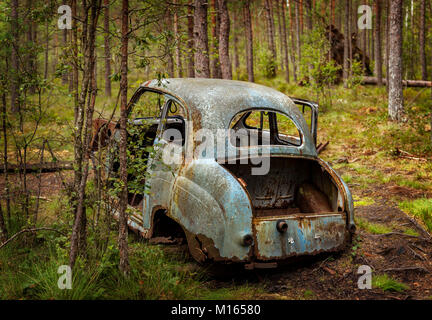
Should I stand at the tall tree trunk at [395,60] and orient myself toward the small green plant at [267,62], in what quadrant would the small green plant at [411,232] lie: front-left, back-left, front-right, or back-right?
back-left

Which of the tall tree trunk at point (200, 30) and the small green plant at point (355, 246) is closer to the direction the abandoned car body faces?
the tall tree trunk

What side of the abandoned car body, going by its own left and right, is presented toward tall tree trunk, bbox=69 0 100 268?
left

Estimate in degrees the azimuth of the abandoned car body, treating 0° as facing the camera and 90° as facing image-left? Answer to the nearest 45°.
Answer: approximately 135°

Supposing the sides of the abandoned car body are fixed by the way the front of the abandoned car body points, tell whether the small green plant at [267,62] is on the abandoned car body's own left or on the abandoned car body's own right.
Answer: on the abandoned car body's own right

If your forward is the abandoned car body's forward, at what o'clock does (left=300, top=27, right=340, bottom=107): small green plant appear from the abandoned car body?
The small green plant is roughly at 2 o'clock from the abandoned car body.

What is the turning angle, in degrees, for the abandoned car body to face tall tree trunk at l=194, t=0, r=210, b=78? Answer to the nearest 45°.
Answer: approximately 45° to its right

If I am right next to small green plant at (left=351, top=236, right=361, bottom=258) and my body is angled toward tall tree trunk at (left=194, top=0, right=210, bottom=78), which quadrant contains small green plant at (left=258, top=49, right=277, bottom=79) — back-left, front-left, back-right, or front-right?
front-right

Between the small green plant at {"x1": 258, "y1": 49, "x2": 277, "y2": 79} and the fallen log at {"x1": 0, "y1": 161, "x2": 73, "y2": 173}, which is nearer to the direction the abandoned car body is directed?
the fallen log

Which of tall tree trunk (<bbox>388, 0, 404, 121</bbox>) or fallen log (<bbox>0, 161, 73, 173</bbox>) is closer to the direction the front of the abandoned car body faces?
the fallen log
